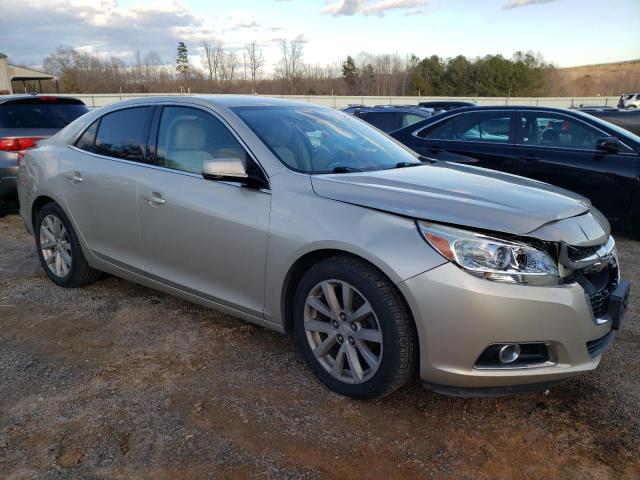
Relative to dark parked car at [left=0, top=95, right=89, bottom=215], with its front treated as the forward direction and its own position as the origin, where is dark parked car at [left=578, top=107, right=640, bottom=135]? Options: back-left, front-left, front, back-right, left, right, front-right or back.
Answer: right

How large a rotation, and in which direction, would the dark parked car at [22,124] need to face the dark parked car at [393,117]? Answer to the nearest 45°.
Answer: approximately 90° to its right

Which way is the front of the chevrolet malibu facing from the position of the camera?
facing the viewer and to the right of the viewer

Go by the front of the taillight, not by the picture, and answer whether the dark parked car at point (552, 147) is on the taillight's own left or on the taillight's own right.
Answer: on the taillight's own left

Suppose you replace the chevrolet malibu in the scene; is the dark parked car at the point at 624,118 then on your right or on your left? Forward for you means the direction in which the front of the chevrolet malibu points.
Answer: on your left

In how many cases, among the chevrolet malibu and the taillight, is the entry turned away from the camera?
0

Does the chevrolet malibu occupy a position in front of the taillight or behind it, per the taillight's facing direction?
in front

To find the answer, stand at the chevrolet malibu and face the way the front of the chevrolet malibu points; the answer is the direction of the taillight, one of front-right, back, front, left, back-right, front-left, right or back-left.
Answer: back

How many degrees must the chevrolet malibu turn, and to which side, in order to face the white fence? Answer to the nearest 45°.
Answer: approximately 135° to its left

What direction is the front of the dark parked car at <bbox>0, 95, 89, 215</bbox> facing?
away from the camera

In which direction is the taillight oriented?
toward the camera

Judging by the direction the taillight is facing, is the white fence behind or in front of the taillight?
behind

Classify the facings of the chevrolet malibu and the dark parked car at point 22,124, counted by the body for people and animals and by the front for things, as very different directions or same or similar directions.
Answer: very different directions

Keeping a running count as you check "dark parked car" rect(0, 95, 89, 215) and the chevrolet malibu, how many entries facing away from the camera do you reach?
1

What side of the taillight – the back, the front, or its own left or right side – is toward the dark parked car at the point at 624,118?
left
